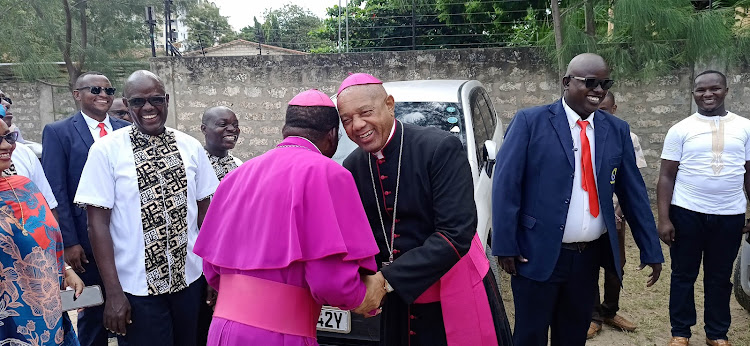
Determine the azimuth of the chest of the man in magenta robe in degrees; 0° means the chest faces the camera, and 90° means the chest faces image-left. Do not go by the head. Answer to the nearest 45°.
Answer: approximately 225°

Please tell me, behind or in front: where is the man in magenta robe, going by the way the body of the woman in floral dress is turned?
in front

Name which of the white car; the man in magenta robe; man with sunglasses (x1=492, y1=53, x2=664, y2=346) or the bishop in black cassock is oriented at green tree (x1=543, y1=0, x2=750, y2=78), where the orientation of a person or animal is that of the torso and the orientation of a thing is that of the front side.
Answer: the man in magenta robe

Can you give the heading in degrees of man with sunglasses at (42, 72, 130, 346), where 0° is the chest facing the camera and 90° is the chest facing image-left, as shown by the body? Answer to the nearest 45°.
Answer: approximately 315°

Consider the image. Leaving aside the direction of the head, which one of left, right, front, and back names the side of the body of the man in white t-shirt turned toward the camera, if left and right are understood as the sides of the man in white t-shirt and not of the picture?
front

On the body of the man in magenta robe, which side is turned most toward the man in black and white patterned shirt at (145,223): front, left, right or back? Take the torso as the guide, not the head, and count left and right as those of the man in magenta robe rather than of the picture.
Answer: left

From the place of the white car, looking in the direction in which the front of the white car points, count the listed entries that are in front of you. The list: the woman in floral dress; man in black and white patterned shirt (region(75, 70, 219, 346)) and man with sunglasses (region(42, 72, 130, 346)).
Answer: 3

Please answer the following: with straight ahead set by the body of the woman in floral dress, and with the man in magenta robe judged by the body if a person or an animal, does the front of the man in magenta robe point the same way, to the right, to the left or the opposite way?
to the left

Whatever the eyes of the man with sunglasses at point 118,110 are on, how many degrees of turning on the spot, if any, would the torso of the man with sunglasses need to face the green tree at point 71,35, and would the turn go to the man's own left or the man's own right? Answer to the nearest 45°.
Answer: approximately 135° to the man's own left

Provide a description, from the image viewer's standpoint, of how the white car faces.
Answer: facing the viewer and to the left of the viewer

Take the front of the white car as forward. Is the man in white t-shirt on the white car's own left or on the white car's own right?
on the white car's own left

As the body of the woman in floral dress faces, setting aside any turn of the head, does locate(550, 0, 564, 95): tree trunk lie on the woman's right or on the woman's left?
on the woman's left

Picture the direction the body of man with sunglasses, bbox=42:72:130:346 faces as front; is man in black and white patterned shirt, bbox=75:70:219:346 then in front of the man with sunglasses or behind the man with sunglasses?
in front

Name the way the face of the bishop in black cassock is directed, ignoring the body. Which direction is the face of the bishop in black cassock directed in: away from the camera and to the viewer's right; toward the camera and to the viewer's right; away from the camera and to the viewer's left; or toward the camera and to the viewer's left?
toward the camera and to the viewer's left
